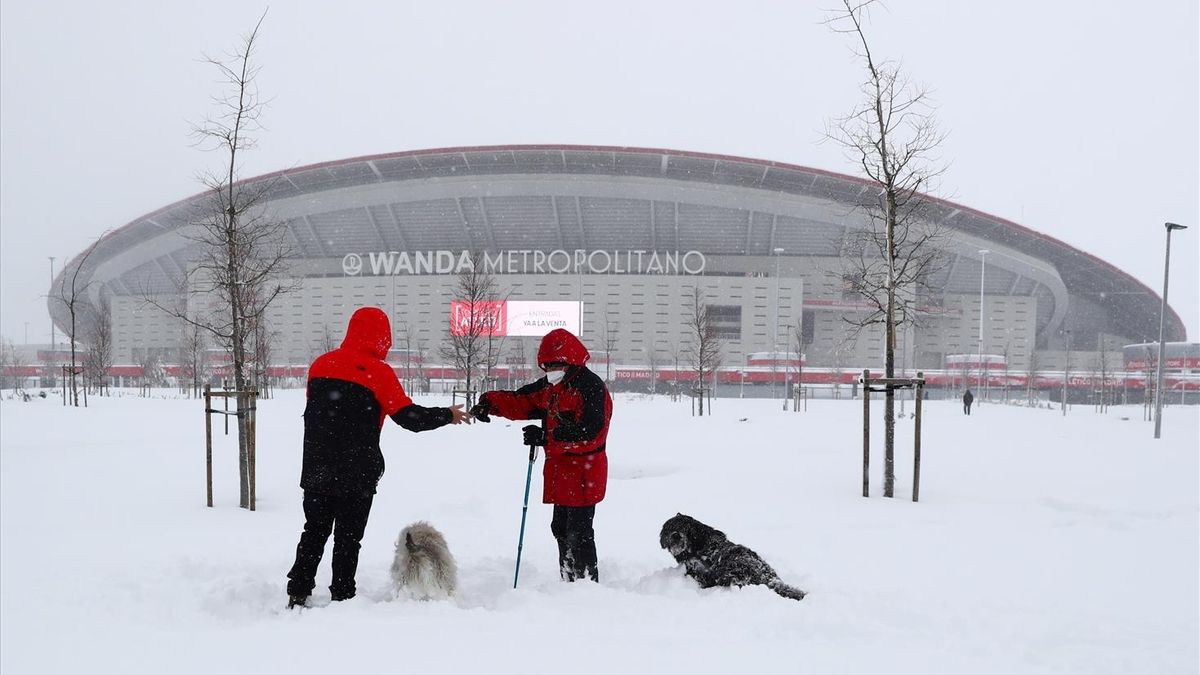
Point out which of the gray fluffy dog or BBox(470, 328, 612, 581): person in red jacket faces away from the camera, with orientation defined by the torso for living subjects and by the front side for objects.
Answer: the gray fluffy dog

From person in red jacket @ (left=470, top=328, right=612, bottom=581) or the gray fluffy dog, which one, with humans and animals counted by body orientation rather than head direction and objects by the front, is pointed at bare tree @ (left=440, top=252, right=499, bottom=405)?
the gray fluffy dog

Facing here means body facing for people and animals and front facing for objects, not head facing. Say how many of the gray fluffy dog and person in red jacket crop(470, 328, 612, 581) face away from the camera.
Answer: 1

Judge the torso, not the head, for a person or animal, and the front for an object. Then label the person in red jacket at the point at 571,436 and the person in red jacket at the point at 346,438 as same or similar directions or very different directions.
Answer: very different directions

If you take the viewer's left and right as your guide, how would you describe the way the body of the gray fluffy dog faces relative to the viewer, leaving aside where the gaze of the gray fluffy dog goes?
facing away from the viewer

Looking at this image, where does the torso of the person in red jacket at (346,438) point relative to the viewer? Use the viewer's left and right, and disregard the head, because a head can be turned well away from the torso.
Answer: facing away from the viewer and to the right of the viewer

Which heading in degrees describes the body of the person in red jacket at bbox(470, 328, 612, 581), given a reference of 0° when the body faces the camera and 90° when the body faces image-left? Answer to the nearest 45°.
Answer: approximately 45°

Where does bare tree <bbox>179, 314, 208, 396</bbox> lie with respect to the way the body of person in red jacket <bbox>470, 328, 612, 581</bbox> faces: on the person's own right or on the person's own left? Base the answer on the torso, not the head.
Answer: on the person's own right

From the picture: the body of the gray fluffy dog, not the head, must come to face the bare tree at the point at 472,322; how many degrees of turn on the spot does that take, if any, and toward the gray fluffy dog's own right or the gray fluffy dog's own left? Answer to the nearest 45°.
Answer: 0° — it already faces it

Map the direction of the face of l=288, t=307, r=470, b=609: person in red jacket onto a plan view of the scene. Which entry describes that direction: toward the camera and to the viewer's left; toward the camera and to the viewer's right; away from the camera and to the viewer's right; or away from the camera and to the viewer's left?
away from the camera and to the viewer's right

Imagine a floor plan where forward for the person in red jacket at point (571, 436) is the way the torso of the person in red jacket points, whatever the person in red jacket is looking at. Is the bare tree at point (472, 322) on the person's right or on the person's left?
on the person's right
